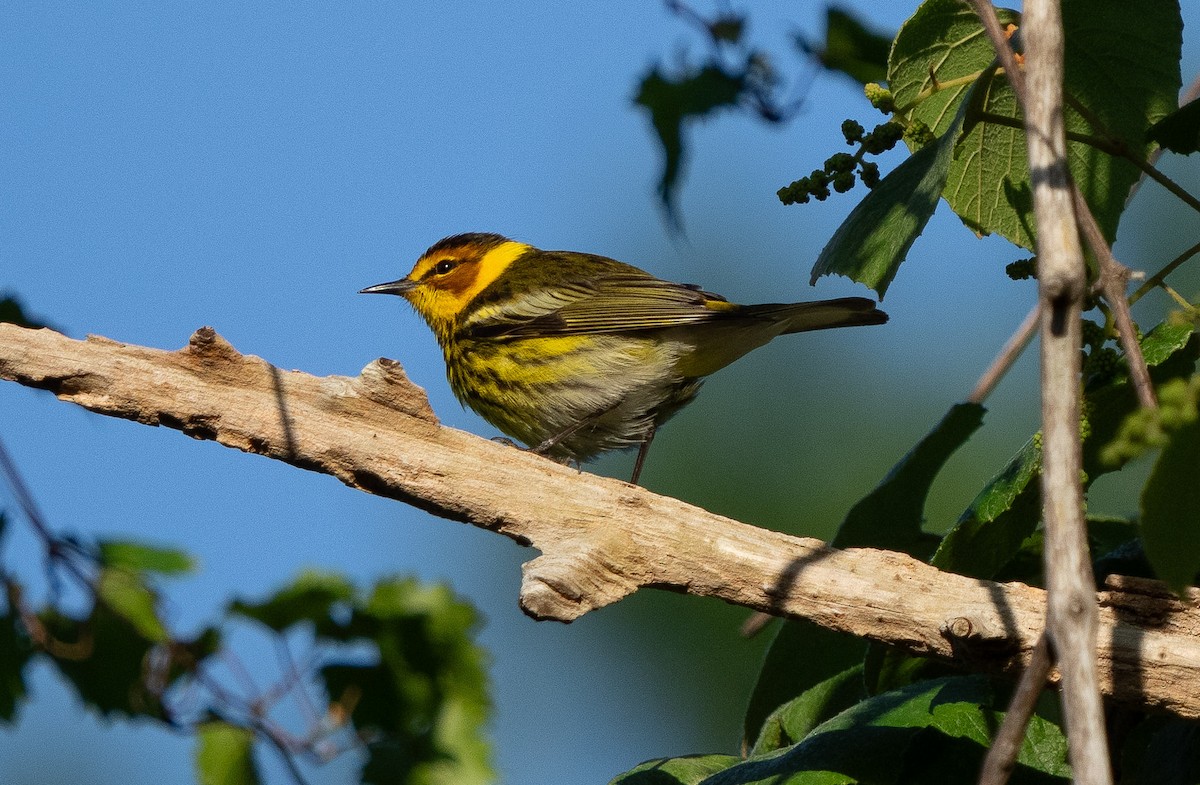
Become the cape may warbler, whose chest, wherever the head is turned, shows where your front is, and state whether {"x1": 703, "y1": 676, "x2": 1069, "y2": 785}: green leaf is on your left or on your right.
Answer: on your left

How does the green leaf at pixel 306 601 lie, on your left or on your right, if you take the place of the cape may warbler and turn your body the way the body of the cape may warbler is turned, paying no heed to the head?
on your left

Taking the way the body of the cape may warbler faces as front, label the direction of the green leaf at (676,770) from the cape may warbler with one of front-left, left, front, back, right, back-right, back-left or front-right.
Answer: left

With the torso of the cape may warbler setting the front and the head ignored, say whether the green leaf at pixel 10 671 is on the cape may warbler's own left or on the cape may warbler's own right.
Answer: on the cape may warbler's own left

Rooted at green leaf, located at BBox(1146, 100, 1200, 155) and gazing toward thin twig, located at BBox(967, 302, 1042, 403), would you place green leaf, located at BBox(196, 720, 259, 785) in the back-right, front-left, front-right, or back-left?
front-left

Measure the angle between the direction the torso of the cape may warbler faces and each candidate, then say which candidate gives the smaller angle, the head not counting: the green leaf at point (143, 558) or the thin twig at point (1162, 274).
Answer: the green leaf

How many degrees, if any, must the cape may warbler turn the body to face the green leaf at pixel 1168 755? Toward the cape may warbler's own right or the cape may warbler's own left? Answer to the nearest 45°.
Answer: approximately 135° to the cape may warbler's own left

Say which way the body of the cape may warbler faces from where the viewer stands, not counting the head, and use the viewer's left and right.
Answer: facing to the left of the viewer

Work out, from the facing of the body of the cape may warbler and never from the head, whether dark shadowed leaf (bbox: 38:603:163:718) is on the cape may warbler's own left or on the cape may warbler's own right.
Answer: on the cape may warbler's own left
